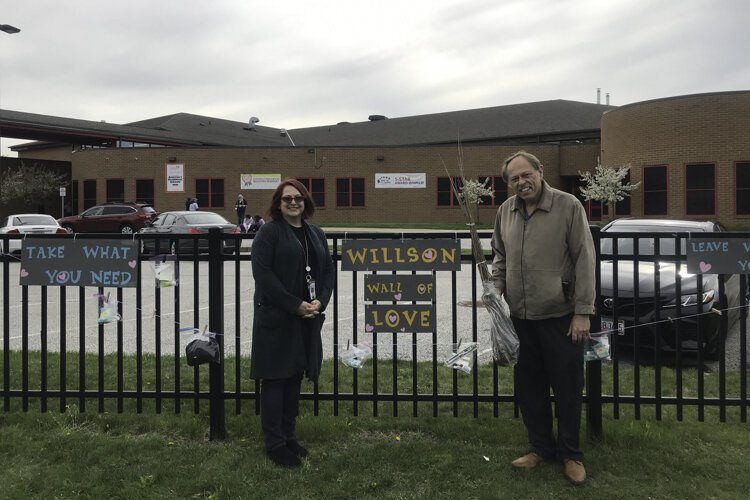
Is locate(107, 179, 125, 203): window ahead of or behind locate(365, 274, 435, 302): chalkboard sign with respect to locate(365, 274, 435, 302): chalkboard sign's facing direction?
behind

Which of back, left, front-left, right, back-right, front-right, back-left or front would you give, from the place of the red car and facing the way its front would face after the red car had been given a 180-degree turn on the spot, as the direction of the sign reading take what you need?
front-right

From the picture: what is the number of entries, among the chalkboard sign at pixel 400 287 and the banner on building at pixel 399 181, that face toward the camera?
2

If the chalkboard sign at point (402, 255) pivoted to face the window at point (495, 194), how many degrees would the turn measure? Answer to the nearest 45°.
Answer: approximately 180°

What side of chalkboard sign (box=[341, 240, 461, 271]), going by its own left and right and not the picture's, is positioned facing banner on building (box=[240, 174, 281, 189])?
back

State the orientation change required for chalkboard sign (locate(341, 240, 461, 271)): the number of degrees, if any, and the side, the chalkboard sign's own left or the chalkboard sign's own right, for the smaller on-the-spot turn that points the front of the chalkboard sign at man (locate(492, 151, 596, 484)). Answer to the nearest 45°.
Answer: approximately 45° to the chalkboard sign's own left

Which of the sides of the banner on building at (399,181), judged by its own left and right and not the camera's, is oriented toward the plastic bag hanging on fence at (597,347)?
front

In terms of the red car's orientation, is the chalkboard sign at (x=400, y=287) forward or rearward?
rearward

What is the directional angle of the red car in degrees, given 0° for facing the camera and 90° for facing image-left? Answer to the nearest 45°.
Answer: approximately 135°

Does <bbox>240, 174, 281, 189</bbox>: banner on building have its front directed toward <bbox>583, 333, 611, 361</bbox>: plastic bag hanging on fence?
yes

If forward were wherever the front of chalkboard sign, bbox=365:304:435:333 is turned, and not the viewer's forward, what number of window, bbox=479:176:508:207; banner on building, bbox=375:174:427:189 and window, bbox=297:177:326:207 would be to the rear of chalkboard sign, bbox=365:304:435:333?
3

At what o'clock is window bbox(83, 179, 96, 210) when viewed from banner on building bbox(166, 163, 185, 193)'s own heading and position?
The window is roughly at 4 o'clock from the banner on building.

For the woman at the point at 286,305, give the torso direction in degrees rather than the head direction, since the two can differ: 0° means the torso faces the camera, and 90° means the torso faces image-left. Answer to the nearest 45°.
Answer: approximately 315°
